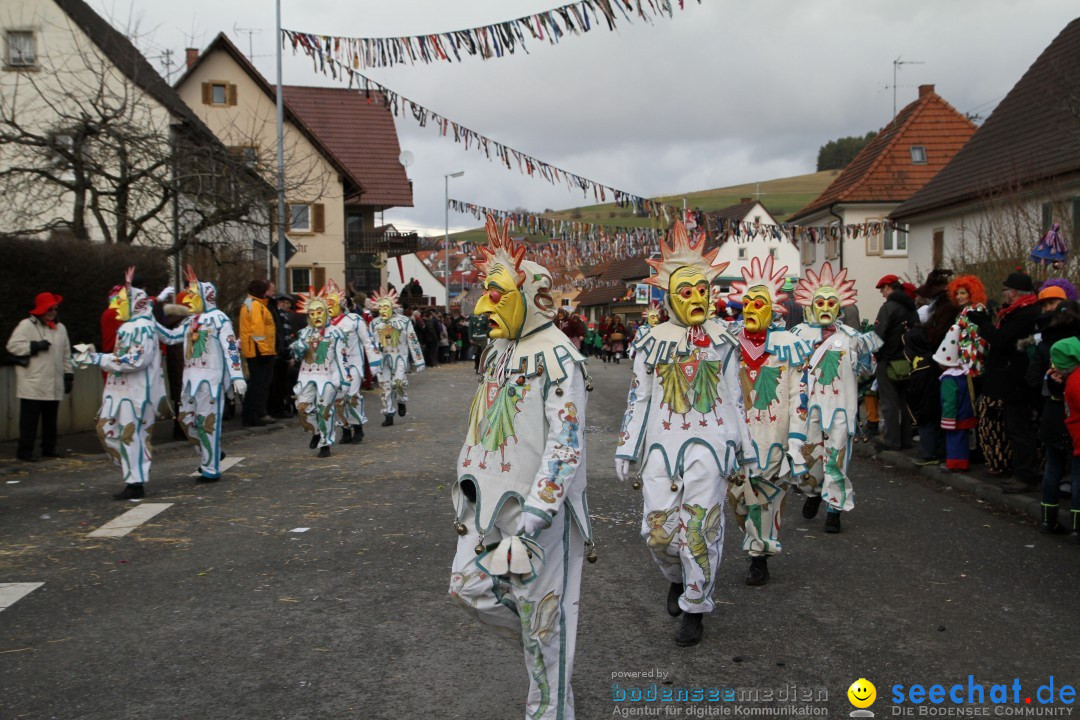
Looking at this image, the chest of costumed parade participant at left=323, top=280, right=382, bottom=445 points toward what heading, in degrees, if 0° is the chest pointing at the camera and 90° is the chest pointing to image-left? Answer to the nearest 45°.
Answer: approximately 45°

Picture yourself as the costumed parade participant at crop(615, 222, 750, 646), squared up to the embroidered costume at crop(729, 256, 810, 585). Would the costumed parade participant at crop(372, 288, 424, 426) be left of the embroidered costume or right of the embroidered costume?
left

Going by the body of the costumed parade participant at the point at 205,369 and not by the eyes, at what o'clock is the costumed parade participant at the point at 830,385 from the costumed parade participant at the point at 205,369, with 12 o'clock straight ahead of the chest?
the costumed parade participant at the point at 830,385 is roughly at 9 o'clock from the costumed parade participant at the point at 205,369.

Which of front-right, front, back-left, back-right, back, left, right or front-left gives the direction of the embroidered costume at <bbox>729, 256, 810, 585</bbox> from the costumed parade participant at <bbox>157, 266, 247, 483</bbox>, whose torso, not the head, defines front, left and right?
left

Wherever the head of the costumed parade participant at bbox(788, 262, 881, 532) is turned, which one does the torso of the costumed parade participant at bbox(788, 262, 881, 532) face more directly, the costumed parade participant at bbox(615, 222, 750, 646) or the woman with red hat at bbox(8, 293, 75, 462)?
the costumed parade participant

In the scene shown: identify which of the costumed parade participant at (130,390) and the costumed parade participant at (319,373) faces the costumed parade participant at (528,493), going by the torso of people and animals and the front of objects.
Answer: the costumed parade participant at (319,373)

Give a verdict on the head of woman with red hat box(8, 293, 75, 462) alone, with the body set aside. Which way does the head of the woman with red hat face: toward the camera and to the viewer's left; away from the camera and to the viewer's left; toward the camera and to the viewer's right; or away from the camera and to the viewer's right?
toward the camera and to the viewer's right

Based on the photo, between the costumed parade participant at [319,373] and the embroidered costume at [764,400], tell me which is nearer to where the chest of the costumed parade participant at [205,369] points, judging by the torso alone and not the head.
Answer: the embroidered costume

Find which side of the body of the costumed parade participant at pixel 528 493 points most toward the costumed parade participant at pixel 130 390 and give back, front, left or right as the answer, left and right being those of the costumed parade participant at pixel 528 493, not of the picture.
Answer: right

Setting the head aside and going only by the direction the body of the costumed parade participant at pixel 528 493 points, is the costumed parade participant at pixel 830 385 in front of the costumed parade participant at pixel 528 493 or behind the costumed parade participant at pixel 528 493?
behind

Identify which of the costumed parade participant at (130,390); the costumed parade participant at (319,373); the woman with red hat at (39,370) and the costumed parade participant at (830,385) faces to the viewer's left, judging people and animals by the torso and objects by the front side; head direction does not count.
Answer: the costumed parade participant at (130,390)
